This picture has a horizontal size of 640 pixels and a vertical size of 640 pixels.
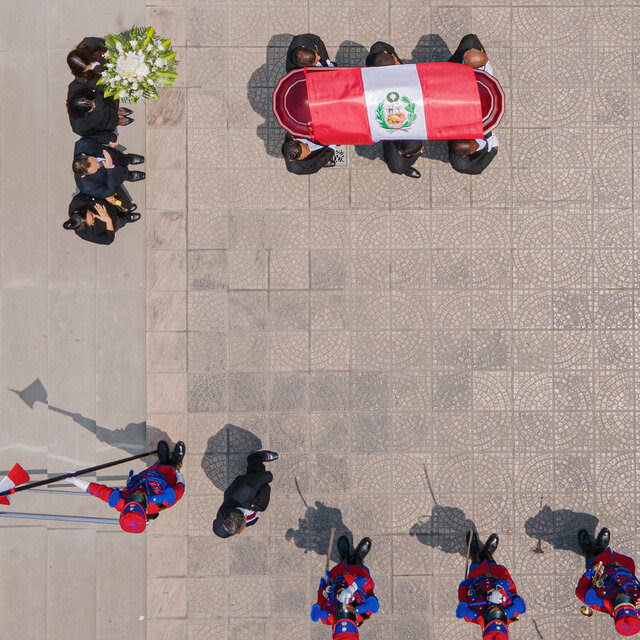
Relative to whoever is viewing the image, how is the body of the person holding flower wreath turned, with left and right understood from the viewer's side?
facing to the right of the viewer

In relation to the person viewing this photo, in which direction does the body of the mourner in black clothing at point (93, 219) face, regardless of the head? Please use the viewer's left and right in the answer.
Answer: facing to the right of the viewer

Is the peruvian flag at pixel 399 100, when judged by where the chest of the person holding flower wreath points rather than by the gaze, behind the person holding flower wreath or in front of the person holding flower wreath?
in front

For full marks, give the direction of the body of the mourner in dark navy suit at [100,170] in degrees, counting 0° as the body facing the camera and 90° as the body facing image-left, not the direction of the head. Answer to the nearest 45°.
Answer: approximately 270°
